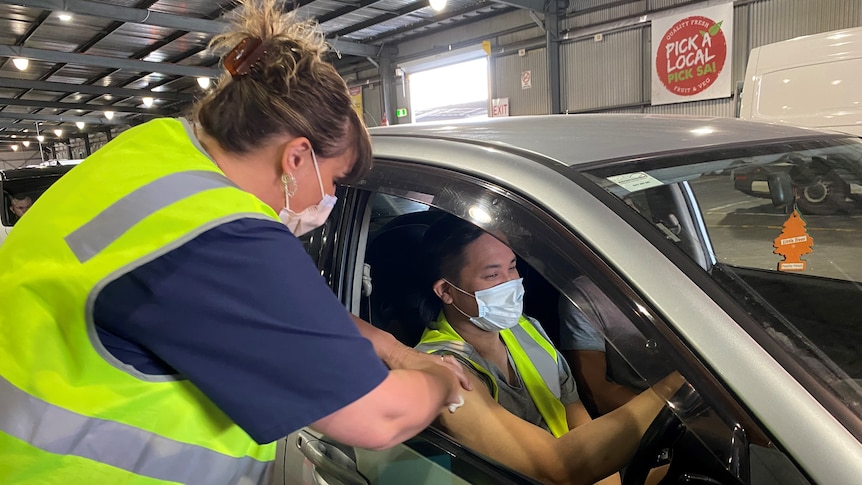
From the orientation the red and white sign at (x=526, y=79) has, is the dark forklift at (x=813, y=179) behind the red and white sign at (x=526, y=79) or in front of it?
in front

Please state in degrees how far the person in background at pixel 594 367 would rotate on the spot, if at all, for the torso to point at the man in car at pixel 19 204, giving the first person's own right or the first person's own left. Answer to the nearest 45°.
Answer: approximately 180°

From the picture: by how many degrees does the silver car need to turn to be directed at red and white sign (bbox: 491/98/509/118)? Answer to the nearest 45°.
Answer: approximately 135° to its left

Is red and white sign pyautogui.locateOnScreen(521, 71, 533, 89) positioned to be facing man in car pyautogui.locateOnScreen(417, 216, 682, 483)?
yes

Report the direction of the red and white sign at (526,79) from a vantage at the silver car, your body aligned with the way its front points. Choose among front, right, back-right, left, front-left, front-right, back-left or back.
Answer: back-left

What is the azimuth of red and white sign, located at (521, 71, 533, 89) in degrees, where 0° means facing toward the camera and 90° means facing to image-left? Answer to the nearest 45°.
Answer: approximately 0°

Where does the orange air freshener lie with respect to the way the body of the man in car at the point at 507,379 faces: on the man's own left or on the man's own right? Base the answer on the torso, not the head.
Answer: on the man's own left

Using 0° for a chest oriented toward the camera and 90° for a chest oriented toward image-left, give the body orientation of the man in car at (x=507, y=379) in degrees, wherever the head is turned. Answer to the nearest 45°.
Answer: approximately 315°

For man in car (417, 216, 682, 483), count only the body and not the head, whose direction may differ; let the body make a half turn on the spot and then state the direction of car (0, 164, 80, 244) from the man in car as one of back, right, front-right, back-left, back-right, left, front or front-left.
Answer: front

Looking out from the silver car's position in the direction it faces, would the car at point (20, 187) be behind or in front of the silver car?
behind
